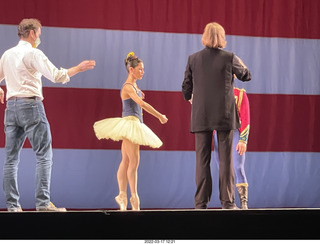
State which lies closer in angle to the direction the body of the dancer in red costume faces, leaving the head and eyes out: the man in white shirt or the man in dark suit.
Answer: the man in dark suit

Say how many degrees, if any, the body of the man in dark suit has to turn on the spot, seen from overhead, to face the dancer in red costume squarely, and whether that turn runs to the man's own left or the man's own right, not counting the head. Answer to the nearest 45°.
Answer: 0° — they already face them

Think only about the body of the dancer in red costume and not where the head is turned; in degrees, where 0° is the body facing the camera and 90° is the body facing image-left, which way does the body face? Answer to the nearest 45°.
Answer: approximately 0°

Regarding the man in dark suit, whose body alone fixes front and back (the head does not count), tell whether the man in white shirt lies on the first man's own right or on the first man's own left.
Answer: on the first man's own left

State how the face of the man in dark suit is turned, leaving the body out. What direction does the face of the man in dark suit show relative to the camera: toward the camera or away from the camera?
away from the camera

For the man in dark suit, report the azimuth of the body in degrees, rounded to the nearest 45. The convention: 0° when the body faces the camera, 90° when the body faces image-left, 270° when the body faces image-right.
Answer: approximately 180°

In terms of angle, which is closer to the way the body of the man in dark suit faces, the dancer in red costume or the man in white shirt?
the dancer in red costume

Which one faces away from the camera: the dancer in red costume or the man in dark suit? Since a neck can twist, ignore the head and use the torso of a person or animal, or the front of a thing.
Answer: the man in dark suit

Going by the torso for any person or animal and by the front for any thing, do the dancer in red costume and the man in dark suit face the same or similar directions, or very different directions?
very different directions

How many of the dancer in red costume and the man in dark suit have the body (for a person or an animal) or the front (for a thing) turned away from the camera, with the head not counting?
1

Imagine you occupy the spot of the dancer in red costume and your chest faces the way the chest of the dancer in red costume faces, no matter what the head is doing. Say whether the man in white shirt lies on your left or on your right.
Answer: on your right
